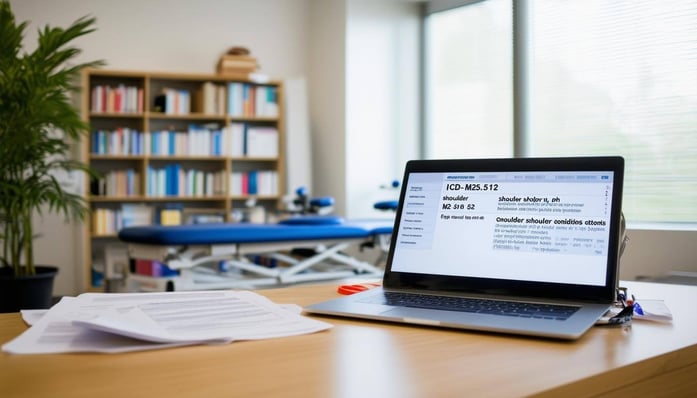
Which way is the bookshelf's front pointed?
toward the camera

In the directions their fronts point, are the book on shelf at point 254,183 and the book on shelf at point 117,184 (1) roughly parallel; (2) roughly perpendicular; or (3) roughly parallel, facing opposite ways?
roughly parallel

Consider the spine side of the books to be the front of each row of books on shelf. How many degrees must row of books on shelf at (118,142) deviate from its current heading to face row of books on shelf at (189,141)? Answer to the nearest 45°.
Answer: approximately 90° to its left

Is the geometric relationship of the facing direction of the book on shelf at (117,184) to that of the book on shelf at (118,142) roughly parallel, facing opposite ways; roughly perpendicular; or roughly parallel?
roughly parallel

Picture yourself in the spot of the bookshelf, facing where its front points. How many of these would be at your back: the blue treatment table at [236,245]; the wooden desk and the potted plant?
0

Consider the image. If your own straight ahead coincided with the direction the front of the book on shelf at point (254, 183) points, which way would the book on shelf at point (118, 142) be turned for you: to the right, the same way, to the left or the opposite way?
the same way

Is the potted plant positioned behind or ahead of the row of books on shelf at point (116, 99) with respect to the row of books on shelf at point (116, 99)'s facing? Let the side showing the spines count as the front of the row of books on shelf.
ahead

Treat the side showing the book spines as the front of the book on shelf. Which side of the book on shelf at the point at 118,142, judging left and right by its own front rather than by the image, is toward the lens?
front

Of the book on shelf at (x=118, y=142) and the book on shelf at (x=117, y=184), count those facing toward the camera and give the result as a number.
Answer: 2

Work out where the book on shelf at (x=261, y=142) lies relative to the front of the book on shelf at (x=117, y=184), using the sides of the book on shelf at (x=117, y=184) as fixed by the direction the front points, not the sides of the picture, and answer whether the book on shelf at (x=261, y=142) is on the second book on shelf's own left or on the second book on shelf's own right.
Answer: on the second book on shelf's own left

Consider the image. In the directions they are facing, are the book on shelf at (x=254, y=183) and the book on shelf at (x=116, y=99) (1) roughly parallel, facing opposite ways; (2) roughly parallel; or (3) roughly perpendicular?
roughly parallel
